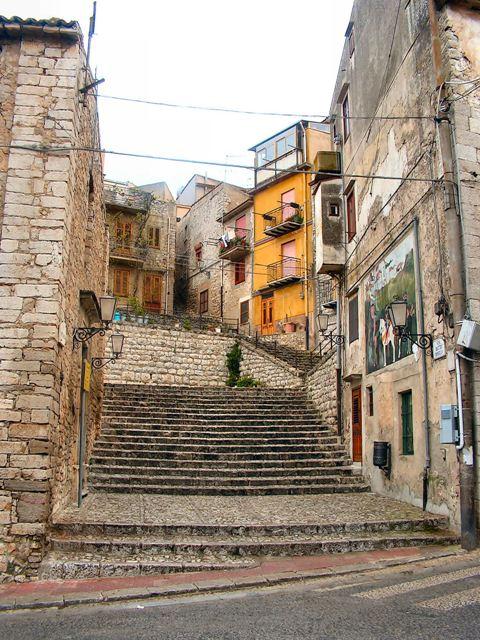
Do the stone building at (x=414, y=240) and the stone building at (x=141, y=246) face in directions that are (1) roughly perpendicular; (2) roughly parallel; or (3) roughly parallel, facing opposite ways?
roughly perpendicular

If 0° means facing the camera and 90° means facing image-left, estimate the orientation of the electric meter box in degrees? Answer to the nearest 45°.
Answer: approximately 45°

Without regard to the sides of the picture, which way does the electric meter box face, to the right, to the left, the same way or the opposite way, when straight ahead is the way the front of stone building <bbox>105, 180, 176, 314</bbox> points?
to the right

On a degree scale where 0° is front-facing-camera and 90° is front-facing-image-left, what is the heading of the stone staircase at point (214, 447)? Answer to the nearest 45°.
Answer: approximately 0°

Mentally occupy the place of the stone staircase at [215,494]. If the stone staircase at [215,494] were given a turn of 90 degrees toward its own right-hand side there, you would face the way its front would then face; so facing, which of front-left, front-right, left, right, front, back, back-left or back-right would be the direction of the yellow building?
right

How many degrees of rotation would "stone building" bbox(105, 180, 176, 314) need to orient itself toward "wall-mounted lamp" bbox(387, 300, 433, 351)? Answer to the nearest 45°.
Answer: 0° — it already faces it

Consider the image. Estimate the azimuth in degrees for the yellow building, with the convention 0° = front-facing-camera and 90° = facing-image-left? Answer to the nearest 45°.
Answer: approximately 45°

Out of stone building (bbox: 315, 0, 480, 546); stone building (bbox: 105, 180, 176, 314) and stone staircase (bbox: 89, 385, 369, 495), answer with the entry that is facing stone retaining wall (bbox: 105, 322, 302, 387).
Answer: stone building (bbox: 105, 180, 176, 314)
